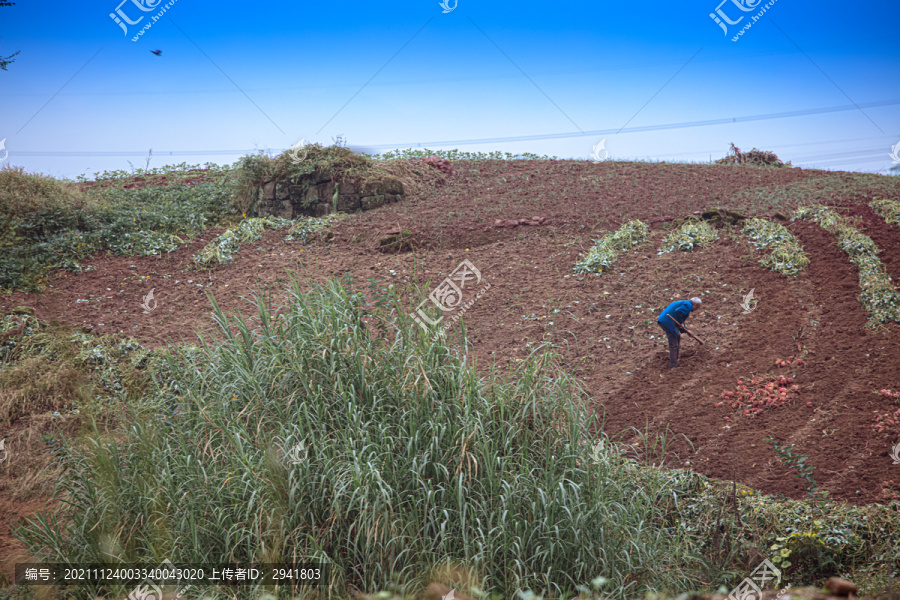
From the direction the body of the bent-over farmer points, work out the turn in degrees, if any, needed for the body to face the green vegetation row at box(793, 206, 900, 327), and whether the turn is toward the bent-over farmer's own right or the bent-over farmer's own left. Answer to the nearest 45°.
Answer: approximately 45° to the bent-over farmer's own left

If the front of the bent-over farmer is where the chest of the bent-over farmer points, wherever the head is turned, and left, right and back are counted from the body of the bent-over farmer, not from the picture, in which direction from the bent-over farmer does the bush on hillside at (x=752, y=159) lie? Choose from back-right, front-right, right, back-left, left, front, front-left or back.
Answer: left

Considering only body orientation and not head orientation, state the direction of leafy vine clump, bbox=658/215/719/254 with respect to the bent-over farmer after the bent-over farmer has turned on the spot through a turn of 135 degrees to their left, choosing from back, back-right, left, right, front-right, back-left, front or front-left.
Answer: front-right

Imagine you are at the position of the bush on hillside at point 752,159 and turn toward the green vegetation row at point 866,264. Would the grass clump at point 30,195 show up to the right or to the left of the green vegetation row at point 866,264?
right

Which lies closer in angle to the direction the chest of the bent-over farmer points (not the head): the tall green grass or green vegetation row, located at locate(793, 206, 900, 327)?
the green vegetation row

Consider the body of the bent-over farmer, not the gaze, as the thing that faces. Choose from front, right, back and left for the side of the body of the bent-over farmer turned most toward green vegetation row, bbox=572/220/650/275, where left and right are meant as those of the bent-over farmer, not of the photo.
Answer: left

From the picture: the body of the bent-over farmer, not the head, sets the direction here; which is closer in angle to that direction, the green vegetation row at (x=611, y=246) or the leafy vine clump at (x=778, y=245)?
the leafy vine clump

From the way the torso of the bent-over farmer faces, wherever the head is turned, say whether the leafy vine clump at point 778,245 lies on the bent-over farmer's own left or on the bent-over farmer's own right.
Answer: on the bent-over farmer's own left

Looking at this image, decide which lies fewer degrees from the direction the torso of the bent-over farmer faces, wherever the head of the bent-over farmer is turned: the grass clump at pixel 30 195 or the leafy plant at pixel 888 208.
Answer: the leafy plant

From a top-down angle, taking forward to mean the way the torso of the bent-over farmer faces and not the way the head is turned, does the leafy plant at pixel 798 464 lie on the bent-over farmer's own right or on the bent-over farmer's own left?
on the bent-over farmer's own right

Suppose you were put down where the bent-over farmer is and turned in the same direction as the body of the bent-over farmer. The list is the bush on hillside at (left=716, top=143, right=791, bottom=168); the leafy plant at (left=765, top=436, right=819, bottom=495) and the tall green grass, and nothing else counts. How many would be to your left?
1

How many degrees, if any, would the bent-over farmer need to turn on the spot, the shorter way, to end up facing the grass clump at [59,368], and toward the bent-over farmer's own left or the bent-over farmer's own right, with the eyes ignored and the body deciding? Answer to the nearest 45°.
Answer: approximately 180°

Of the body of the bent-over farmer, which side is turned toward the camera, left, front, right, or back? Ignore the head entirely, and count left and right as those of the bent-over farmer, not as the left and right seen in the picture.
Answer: right

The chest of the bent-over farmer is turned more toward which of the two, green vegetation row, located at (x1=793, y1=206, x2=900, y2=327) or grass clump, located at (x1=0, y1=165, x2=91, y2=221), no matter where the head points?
the green vegetation row
